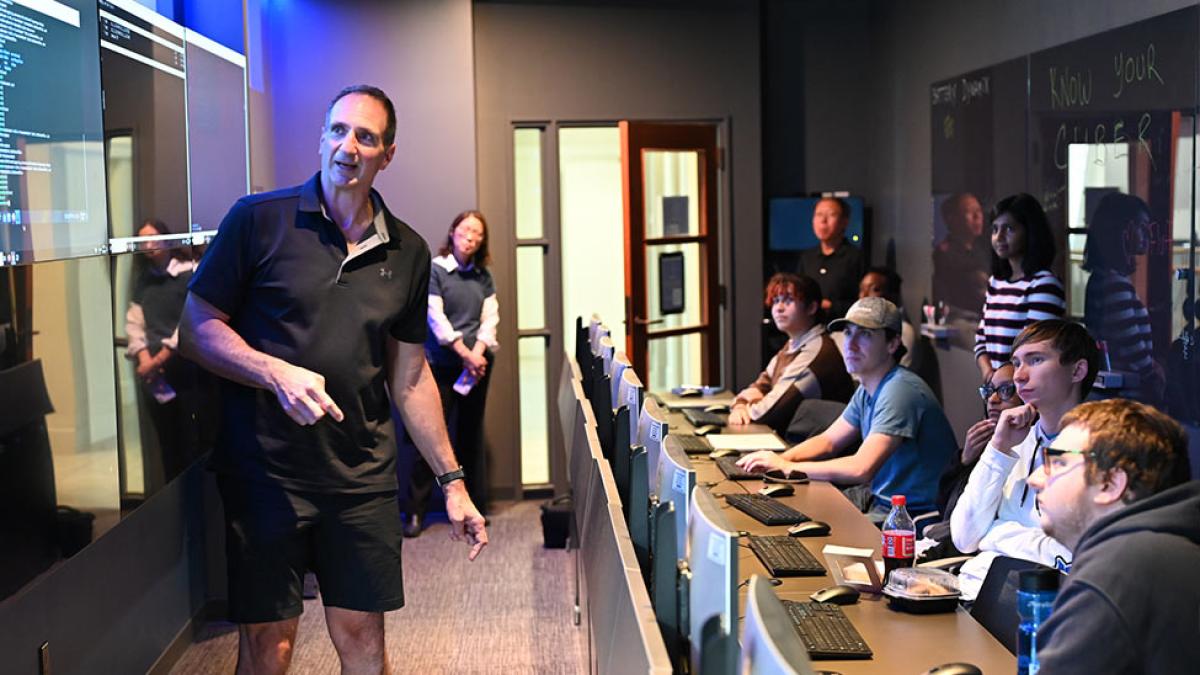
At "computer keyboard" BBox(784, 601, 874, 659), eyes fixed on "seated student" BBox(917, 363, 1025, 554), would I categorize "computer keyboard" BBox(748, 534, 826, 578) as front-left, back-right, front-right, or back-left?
front-left

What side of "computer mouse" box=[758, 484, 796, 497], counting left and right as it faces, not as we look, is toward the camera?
left

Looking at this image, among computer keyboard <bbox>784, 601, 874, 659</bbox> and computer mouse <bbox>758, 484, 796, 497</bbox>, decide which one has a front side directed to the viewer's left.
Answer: the computer mouse

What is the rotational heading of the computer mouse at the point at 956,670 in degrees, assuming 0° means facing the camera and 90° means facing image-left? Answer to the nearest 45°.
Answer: approximately 90°

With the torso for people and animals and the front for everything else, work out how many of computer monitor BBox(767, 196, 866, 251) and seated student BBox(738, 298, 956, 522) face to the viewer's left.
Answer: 1

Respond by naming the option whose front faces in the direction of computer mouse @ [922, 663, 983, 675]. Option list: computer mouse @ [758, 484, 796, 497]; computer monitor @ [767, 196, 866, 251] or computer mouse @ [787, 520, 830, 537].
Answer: the computer monitor

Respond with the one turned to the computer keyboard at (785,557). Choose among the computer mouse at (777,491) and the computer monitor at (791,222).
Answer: the computer monitor

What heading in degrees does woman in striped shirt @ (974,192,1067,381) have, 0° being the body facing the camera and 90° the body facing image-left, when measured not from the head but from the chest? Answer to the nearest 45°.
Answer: approximately 45°

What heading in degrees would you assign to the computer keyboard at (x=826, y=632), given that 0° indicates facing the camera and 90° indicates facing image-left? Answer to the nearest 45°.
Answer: approximately 270°

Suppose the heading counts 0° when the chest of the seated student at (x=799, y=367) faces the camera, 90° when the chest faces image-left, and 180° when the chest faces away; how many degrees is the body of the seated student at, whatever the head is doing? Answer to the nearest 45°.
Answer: approximately 45°

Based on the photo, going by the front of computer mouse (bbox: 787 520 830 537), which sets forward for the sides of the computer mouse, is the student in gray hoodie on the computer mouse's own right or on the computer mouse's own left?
on the computer mouse's own left

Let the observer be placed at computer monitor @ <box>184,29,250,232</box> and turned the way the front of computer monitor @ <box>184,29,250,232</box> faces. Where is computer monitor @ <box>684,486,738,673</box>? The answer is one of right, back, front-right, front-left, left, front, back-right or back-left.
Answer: front-right

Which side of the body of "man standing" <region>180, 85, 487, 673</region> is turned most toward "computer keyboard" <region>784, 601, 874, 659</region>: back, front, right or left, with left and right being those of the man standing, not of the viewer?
front

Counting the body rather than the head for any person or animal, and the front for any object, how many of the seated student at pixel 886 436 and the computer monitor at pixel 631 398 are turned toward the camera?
0

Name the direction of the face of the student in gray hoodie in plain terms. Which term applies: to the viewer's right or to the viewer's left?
to the viewer's left

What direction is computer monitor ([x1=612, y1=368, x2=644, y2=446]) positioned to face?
to the viewer's right

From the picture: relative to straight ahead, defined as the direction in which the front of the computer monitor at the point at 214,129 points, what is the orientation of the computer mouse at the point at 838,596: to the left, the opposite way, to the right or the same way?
the opposite way

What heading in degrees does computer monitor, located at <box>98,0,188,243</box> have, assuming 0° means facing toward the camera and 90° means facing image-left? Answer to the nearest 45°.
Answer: approximately 315°

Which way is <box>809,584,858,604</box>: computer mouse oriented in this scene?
to the viewer's left

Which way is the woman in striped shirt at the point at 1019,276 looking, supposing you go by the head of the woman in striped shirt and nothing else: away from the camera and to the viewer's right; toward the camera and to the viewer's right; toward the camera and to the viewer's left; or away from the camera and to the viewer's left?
toward the camera and to the viewer's left
